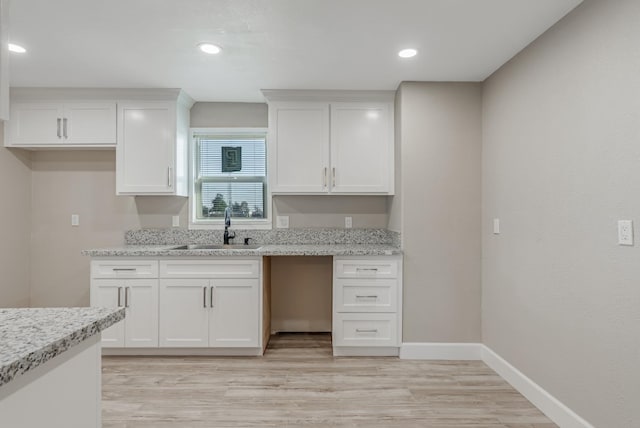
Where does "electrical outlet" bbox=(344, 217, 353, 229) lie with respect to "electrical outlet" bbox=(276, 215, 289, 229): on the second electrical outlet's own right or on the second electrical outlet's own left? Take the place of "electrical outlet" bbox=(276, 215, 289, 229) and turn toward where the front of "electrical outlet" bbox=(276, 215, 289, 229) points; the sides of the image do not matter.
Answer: on the second electrical outlet's own left

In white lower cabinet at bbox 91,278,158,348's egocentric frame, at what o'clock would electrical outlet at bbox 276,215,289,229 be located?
The electrical outlet is roughly at 9 o'clock from the white lower cabinet.

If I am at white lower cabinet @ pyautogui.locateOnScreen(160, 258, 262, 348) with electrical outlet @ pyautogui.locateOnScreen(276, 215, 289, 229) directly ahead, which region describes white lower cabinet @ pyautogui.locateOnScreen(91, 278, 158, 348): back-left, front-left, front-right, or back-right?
back-left

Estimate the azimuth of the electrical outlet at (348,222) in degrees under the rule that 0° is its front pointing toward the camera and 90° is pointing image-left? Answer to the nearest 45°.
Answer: approximately 0°
